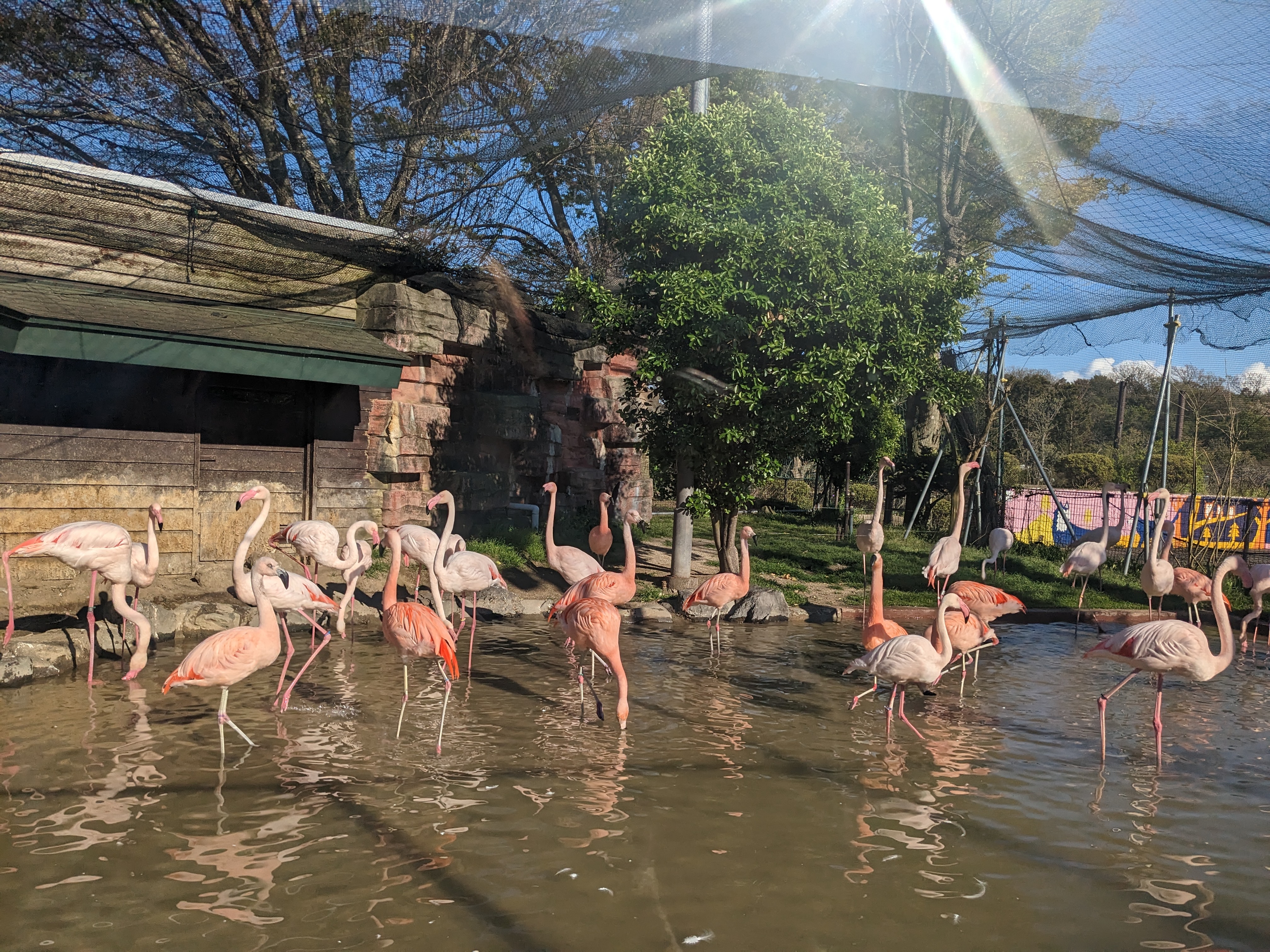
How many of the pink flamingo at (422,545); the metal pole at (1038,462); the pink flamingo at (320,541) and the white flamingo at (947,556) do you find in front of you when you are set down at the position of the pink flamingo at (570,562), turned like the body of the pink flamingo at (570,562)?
2

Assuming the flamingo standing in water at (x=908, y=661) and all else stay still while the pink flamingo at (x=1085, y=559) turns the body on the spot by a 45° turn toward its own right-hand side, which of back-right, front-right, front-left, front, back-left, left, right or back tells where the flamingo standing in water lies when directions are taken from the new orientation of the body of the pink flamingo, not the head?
front-right

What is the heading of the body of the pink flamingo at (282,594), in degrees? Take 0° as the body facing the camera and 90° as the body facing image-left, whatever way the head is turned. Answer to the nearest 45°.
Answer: approximately 90°

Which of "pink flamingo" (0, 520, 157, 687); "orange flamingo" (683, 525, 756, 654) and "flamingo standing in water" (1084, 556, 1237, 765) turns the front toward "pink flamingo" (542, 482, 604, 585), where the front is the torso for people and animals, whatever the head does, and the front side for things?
"pink flamingo" (0, 520, 157, 687)

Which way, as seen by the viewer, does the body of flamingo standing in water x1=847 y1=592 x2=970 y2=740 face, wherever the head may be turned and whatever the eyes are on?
to the viewer's right

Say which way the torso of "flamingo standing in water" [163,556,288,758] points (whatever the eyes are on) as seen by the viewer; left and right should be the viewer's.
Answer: facing to the right of the viewer

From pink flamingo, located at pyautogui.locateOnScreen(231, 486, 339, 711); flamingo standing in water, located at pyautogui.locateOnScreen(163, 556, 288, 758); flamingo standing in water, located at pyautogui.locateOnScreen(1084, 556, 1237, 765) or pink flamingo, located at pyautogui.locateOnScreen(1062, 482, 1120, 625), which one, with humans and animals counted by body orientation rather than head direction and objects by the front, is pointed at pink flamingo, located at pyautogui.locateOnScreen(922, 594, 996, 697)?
flamingo standing in water, located at pyautogui.locateOnScreen(163, 556, 288, 758)

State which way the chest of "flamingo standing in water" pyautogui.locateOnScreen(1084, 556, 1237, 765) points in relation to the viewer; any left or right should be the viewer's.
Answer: facing to the right of the viewer

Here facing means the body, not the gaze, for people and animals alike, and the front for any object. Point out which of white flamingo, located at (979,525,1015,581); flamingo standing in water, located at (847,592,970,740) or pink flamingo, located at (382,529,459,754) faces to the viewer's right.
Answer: the flamingo standing in water

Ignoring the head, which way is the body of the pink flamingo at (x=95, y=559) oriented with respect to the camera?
to the viewer's right

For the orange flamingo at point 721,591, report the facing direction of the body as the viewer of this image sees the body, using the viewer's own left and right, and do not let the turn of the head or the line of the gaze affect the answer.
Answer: facing to the right of the viewer

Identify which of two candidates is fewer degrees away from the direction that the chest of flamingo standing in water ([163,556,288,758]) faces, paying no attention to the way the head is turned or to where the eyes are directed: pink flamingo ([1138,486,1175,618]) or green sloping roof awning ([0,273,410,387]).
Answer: the pink flamingo

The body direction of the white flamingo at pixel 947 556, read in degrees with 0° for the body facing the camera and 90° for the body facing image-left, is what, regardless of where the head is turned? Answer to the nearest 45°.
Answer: approximately 270°
